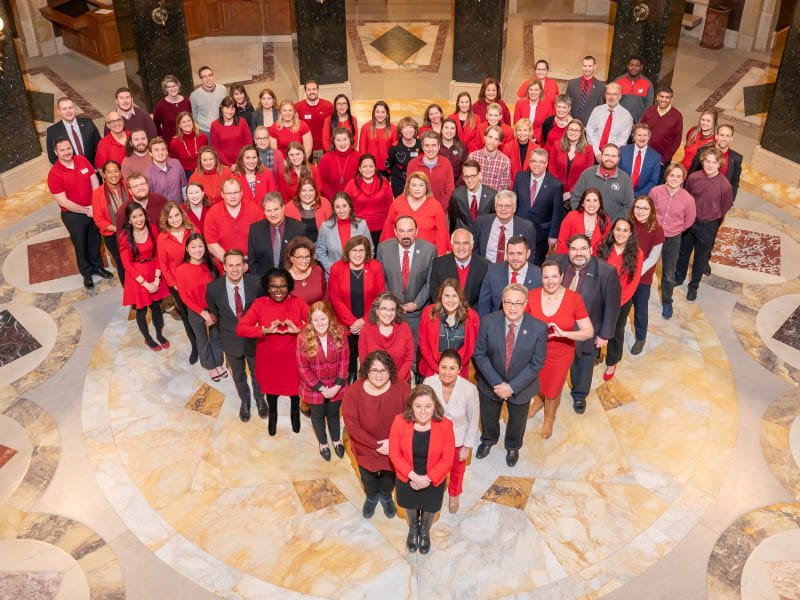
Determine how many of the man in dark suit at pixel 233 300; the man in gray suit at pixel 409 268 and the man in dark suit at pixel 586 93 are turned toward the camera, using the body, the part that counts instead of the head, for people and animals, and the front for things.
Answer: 3

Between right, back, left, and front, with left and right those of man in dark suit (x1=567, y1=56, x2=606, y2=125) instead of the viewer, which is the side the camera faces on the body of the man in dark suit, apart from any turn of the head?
front

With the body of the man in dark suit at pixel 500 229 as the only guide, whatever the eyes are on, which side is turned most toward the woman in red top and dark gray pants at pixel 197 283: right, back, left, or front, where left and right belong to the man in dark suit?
right

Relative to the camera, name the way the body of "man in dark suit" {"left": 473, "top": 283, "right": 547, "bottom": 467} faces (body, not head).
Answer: toward the camera

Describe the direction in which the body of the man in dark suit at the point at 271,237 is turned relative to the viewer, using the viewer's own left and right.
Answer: facing the viewer

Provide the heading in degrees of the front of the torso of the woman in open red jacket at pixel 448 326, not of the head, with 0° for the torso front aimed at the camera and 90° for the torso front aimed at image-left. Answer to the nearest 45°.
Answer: approximately 0°

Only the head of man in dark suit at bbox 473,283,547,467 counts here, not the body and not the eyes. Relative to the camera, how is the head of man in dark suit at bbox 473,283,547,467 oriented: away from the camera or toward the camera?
toward the camera

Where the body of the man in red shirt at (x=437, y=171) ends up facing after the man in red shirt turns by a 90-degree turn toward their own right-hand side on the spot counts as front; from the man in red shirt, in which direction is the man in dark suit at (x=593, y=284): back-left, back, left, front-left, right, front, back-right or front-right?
back-left

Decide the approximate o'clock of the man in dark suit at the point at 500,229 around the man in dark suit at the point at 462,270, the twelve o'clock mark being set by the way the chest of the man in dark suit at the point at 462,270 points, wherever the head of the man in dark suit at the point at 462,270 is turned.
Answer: the man in dark suit at the point at 500,229 is roughly at 7 o'clock from the man in dark suit at the point at 462,270.

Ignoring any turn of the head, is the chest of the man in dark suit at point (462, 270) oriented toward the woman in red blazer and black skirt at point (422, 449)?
yes

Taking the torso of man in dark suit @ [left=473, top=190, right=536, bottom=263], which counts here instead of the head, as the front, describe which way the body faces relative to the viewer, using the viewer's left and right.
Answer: facing the viewer

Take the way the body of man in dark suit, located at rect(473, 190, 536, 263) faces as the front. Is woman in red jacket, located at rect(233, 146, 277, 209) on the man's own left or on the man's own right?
on the man's own right

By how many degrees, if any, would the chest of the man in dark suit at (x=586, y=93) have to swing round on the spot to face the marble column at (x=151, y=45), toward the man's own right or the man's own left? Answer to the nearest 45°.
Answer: approximately 90° to the man's own right

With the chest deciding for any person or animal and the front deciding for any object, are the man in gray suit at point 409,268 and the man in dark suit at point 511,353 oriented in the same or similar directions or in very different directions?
same or similar directions

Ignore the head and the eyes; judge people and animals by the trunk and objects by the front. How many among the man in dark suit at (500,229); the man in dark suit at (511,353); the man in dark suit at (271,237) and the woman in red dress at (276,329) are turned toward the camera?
4
